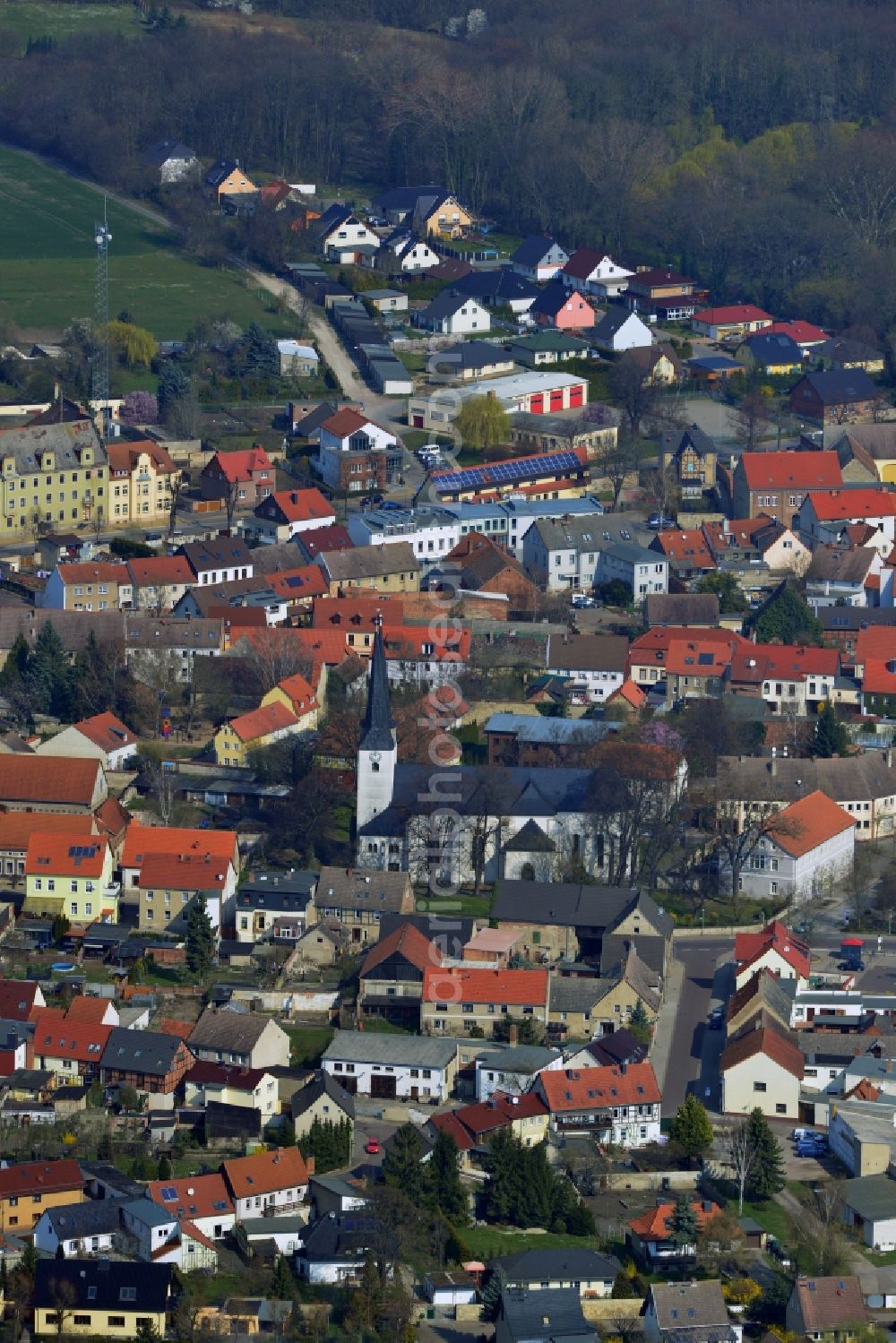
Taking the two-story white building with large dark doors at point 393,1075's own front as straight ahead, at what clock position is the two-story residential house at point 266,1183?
the two-story residential house at point 266,1183 is roughly at 1 o'clock from the two-story white building with large dark doors at point 393,1075.

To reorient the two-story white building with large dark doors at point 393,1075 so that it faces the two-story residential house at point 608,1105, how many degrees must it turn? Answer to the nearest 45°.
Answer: approximately 90° to its left

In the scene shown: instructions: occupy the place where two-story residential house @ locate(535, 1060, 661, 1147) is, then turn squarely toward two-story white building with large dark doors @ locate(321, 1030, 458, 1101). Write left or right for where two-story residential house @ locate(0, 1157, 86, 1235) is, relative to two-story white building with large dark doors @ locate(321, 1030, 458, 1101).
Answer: left

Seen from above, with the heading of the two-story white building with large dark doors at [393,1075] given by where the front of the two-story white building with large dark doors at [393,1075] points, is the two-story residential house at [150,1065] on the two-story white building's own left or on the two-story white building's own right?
on the two-story white building's own right

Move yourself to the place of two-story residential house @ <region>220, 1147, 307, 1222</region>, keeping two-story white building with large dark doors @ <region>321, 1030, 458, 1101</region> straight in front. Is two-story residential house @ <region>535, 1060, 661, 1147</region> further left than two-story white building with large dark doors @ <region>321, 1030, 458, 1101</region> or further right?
right

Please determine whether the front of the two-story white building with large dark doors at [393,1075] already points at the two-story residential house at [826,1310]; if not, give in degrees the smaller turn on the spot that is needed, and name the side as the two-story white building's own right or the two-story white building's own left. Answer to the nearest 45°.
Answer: approximately 45° to the two-story white building's own left

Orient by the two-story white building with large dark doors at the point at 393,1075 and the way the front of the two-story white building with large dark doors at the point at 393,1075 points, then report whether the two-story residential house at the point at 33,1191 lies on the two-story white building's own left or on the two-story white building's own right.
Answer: on the two-story white building's own right

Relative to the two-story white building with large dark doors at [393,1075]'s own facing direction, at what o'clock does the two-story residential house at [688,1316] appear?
the two-story residential house at [688,1316] is roughly at 11 o'clock from the two-story white building with large dark doors at [393,1075].

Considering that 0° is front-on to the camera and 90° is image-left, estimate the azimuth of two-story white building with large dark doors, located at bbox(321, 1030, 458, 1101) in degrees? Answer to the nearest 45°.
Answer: approximately 0°
